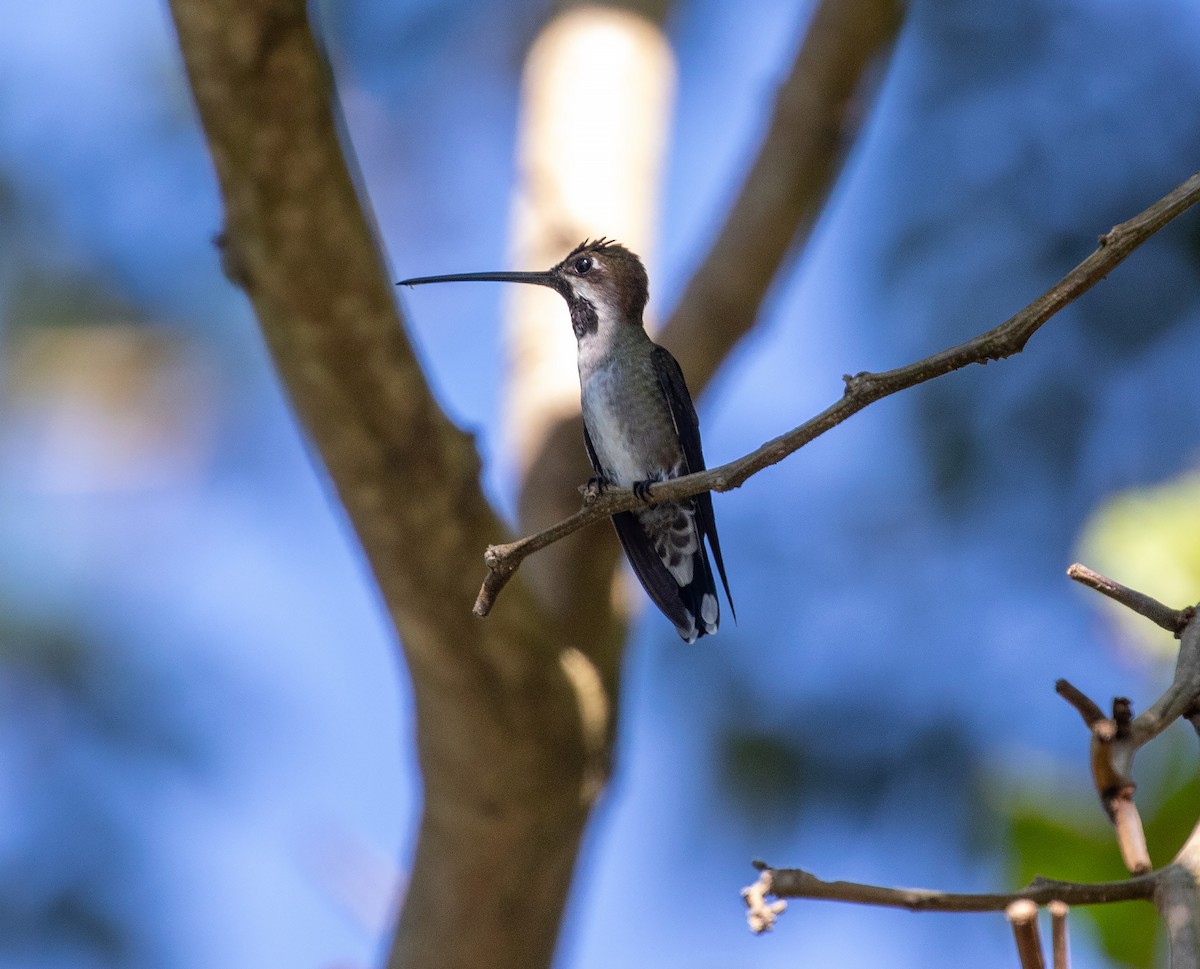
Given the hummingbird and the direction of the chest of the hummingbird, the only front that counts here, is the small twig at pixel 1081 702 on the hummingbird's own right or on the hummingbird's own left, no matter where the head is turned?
on the hummingbird's own left

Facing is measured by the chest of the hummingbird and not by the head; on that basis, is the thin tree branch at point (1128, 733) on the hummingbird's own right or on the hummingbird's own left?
on the hummingbird's own left

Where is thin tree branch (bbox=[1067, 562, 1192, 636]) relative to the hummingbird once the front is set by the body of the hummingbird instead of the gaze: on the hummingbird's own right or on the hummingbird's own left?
on the hummingbird's own left

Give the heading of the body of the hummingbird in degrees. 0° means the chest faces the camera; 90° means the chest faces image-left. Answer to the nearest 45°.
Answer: approximately 45°
